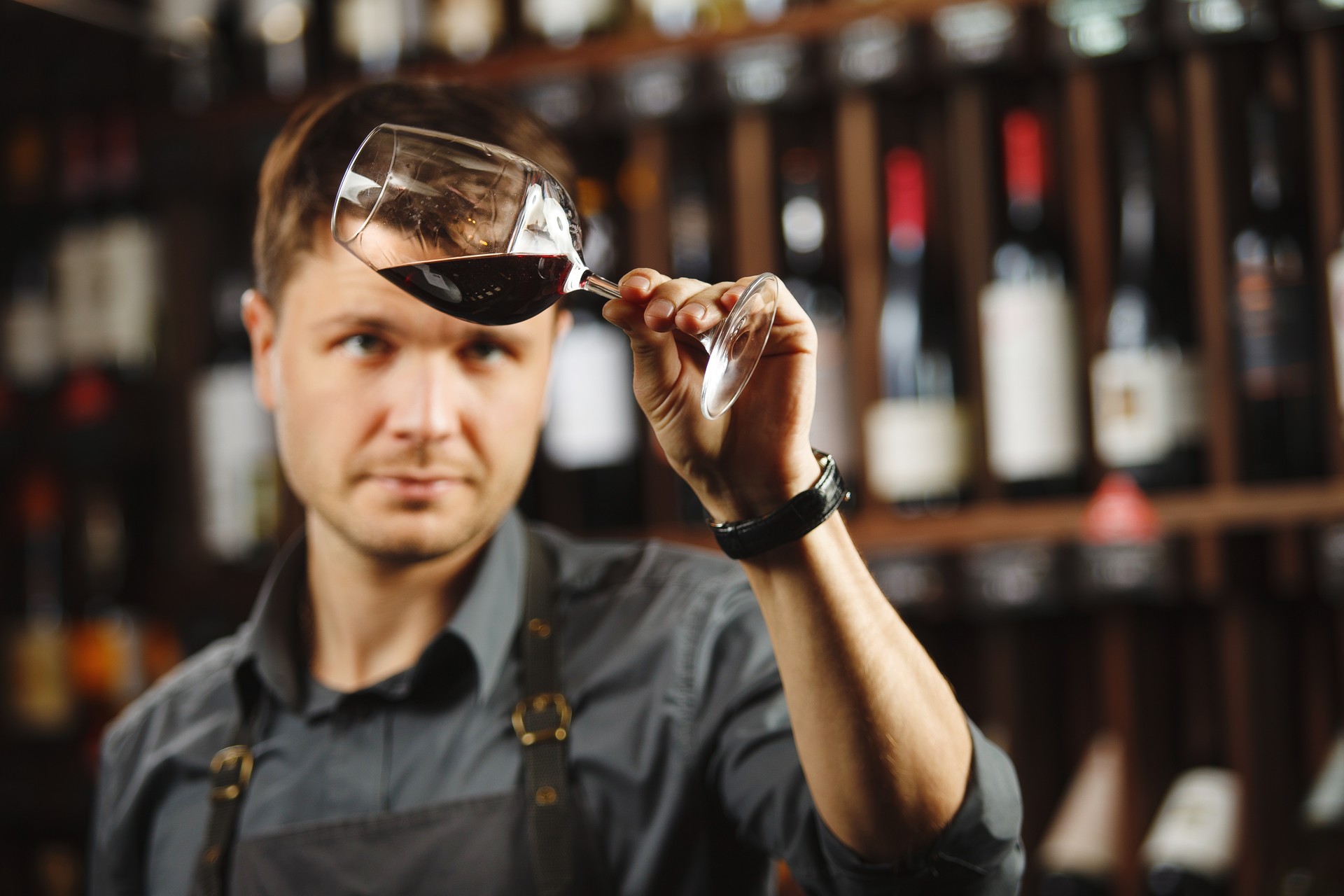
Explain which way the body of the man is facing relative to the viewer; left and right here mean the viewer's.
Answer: facing the viewer

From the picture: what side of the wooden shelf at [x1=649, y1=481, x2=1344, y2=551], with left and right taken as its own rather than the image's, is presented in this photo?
front

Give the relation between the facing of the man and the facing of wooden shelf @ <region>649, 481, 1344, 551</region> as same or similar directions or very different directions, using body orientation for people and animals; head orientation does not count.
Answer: same or similar directions

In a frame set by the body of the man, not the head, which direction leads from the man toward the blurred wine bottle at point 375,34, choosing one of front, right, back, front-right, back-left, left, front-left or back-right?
back

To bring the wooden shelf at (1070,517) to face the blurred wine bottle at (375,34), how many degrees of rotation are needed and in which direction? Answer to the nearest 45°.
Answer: approximately 90° to its right

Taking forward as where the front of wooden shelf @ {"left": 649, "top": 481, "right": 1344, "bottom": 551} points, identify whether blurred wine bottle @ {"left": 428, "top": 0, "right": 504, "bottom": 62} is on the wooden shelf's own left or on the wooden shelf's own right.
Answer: on the wooden shelf's own right

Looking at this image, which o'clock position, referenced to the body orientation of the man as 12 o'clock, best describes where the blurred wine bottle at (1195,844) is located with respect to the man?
The blurred wine bottle is roughly at 8 o'clock from the man.

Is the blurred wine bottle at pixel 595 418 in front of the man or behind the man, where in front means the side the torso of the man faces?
behind

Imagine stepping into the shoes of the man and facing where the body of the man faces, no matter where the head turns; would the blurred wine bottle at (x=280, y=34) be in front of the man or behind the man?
behind

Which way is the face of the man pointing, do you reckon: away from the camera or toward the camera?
toward the camera

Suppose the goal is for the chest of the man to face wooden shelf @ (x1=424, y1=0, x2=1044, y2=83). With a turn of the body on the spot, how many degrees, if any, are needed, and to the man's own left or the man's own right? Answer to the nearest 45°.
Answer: approximately 180°

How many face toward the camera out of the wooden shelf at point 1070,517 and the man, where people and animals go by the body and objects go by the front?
2

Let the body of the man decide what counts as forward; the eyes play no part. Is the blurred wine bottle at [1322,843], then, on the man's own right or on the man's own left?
on the man's own left
